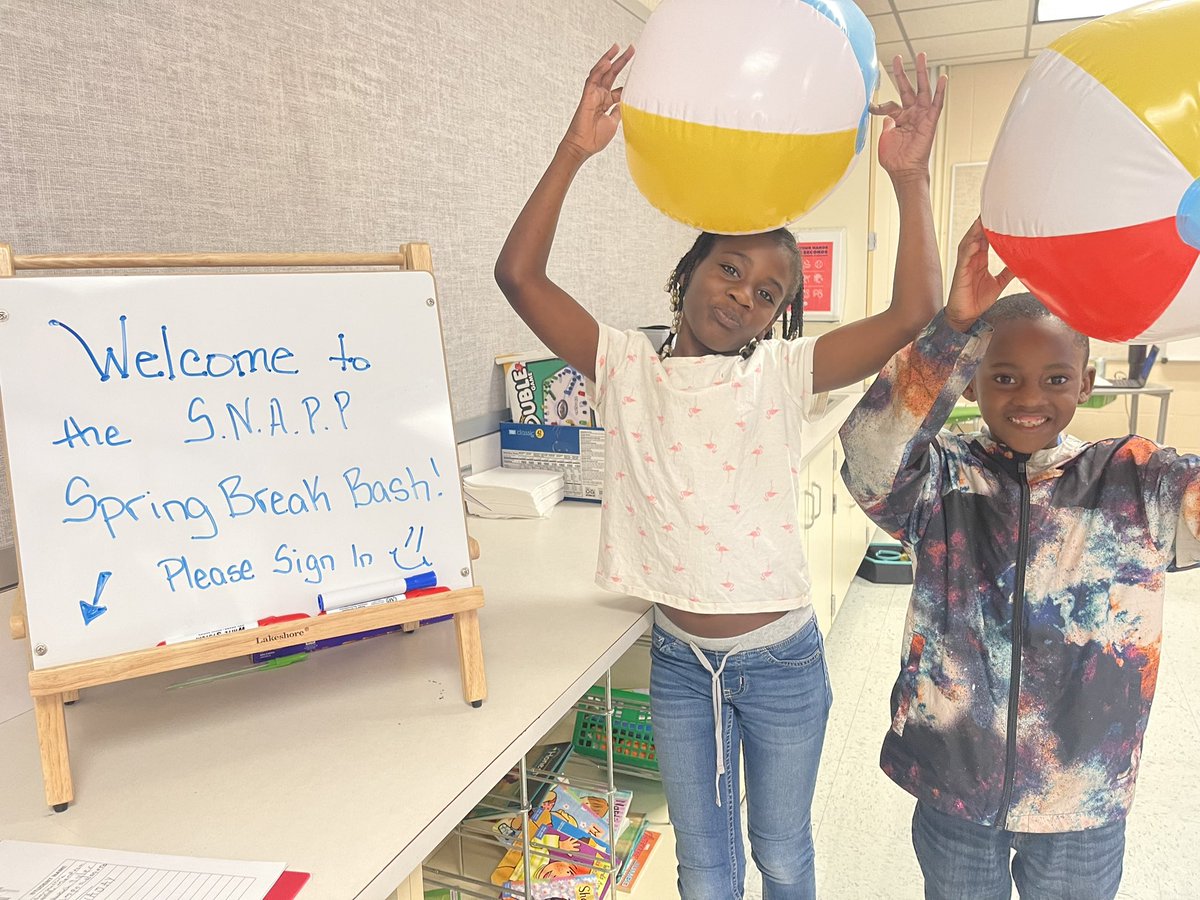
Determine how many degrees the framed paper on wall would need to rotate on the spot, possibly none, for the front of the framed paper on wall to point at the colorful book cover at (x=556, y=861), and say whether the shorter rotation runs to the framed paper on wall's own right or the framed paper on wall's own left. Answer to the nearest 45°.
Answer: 0° — it already faces it

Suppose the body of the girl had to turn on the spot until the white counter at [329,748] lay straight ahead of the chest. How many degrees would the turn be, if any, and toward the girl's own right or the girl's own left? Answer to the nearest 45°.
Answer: approximately 45° to the girl's own right
